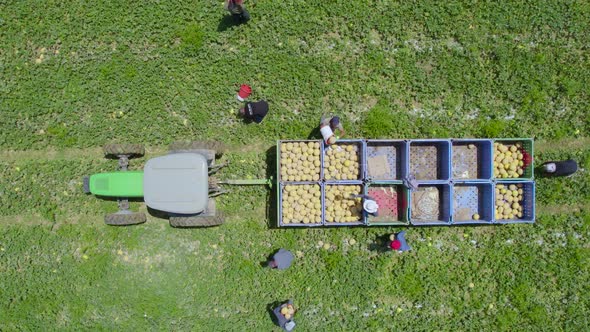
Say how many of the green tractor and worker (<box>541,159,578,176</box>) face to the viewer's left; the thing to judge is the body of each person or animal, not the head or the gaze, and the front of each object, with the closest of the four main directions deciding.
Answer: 2

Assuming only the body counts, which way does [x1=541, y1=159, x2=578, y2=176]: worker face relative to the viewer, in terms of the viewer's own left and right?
facing to the left of the viewer

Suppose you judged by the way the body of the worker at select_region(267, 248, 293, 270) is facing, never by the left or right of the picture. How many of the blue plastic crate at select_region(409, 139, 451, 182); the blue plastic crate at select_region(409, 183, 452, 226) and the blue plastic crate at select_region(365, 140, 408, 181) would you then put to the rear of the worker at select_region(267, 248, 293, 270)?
3

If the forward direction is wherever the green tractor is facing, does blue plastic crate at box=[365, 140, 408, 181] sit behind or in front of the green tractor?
behind

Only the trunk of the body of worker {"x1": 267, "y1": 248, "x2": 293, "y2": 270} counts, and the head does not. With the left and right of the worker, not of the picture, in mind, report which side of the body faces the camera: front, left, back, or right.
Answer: left
